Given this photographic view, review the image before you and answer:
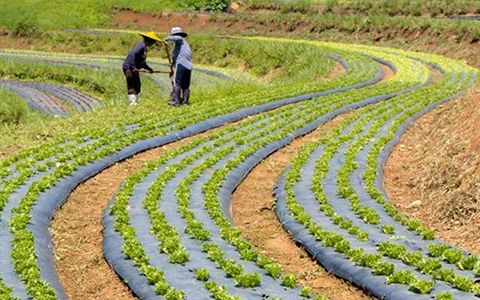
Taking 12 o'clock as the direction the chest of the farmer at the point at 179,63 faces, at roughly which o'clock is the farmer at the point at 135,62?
the farmer at the point at 135,62 is roughly at 1 o'clock from the farmer at the point at 179,63.

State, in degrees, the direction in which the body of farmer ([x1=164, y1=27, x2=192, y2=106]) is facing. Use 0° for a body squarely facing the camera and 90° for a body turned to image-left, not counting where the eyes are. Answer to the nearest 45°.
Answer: approximately 90°

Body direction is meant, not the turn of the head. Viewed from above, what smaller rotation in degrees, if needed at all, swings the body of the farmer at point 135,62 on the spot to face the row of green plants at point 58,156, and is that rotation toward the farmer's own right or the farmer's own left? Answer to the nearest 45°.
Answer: approximately 90° to the farmer's own right

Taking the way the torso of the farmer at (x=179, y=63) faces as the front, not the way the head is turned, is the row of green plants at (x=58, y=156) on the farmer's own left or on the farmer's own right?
on the farmer's own left

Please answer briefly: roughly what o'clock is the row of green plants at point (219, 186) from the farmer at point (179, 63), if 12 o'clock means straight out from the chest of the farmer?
The row of green plants is roughly at 9 o'clock from the farmer.

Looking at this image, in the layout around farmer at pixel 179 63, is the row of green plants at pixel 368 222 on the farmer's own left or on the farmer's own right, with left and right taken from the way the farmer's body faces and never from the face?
on the farmer's own left

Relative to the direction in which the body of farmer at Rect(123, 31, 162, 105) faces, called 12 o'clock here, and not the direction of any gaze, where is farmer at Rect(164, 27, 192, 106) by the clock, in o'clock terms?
farmer at Rect(164, 27, 192, 106) is roughly at 1 o'clock from farmer at Rect(123, 31, 162, 105).

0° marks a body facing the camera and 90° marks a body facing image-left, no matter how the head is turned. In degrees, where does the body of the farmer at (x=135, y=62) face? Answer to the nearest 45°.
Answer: approximately 270°

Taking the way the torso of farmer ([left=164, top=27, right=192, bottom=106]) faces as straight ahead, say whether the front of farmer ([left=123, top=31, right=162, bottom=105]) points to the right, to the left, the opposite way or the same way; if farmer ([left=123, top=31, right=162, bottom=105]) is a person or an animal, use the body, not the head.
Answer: the opposite way

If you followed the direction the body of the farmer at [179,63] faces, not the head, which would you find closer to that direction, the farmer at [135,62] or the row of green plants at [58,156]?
the farmer

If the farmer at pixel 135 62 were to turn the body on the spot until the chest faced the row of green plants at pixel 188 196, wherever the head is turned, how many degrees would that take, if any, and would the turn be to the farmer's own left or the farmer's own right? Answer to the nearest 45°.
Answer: approximately 90° to the farmer's own right

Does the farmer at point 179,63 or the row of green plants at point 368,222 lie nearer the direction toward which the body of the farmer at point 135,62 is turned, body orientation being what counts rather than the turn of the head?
the farmer

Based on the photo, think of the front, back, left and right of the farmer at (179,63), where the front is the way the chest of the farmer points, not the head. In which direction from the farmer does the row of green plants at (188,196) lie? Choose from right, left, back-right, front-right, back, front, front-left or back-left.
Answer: left

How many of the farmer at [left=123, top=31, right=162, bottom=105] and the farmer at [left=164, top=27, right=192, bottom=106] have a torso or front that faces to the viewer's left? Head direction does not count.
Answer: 1

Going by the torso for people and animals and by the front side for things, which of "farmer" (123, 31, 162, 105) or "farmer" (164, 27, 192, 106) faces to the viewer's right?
"farmer" (123, 31, 162, 105)
